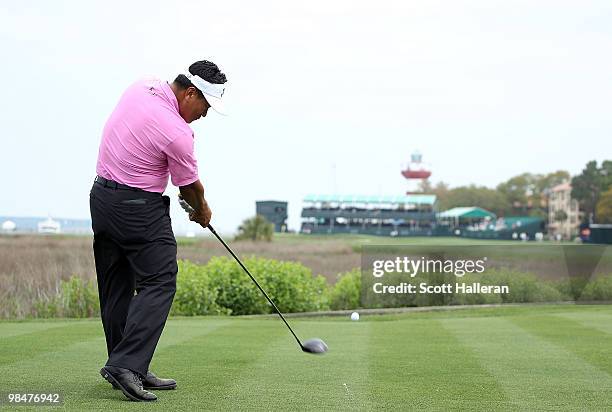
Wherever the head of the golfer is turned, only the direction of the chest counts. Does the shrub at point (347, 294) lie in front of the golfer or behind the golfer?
in front

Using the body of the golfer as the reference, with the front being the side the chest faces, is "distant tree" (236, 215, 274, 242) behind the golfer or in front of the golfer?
in front

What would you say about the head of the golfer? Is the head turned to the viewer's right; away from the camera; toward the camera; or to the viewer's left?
to the viewer's right

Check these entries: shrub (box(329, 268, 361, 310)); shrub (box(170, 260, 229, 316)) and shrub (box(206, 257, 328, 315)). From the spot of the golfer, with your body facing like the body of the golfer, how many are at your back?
0

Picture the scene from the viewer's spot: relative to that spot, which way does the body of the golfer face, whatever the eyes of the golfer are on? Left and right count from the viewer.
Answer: facing away from the viewer and to the right of the viewer

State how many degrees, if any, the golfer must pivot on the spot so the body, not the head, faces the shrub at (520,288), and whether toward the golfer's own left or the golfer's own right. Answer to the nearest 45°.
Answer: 0° — they already face it

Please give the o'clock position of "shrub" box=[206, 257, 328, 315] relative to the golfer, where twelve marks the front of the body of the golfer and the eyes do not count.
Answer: The shrub is roughly at 11 o'clock from the golfer.

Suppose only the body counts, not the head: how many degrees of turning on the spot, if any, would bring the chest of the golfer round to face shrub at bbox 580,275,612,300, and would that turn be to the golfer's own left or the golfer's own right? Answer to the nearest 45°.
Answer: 0° — they already face it

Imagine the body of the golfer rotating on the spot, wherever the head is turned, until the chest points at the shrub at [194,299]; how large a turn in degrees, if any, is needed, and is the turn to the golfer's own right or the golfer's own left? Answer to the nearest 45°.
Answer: approximately 45° to the golfer's own left
